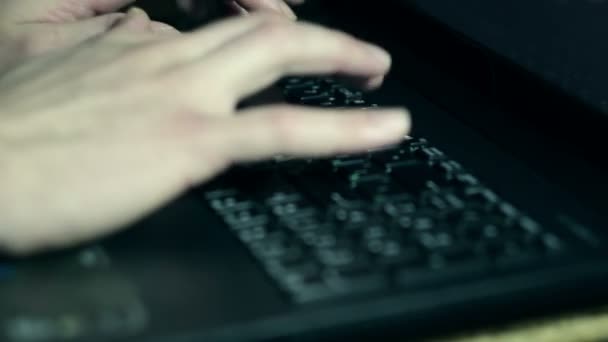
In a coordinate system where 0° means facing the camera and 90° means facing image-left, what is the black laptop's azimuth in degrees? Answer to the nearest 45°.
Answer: approximately 45°
